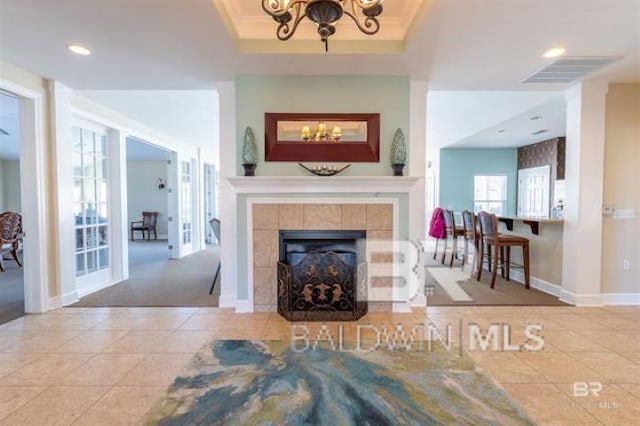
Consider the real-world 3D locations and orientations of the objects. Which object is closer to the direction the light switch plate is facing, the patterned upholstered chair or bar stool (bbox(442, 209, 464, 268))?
the patterned upholstered chair

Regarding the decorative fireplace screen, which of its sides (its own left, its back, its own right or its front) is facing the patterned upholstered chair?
right

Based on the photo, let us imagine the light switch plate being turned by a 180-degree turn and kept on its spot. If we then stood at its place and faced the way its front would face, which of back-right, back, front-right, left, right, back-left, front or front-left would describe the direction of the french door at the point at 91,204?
back-left

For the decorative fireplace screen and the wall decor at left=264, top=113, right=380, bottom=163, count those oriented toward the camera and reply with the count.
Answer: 2

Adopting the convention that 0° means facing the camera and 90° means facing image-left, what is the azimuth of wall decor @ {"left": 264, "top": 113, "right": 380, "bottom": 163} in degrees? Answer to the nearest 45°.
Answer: approximately 0°

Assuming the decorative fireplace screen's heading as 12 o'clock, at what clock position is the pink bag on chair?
The pink bag on chair is roughly at 7 o'clock from the decorative fireplace screen.

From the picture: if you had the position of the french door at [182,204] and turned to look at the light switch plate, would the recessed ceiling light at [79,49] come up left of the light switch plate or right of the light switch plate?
right

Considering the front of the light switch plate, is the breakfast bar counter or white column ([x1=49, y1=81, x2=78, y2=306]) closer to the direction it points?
the white column

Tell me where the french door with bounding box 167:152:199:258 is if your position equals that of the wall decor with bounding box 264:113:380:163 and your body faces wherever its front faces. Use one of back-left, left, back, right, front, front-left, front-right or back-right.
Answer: back-right

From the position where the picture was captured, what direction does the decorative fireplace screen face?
facing the viewer
